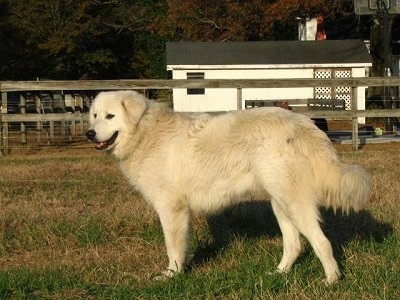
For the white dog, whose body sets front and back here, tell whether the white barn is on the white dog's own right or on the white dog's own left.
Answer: on the white dog's own right

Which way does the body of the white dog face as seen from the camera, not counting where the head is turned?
to the viewer's left
